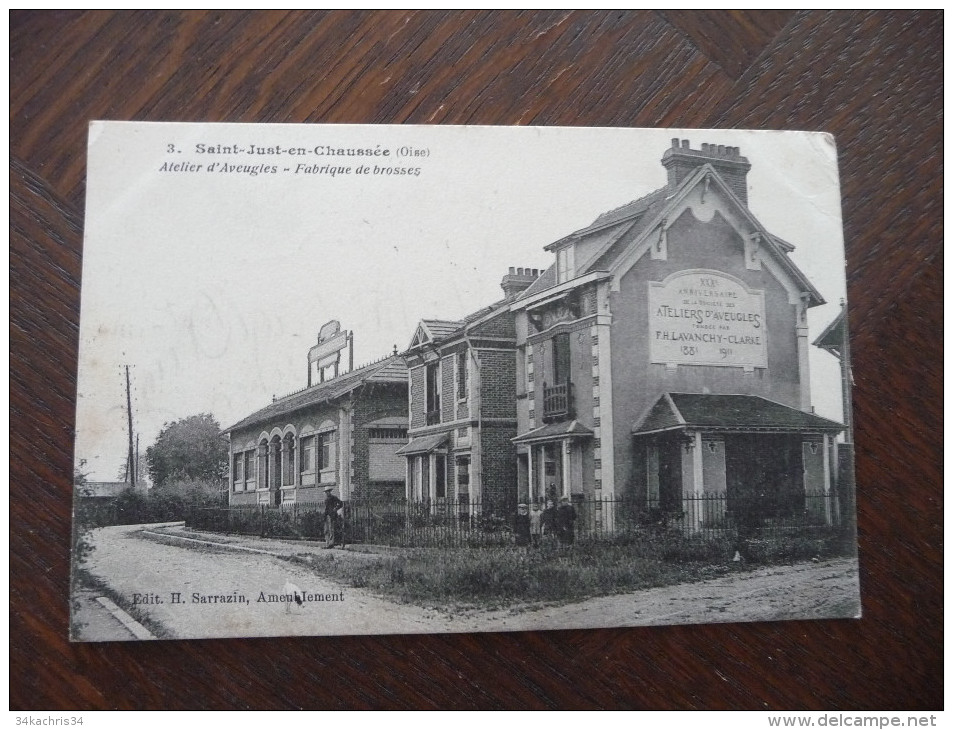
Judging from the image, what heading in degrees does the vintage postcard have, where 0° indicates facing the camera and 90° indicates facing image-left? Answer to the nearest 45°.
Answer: approximately 0°
